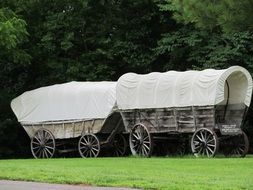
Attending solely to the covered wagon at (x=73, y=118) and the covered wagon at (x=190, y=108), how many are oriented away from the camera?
0
